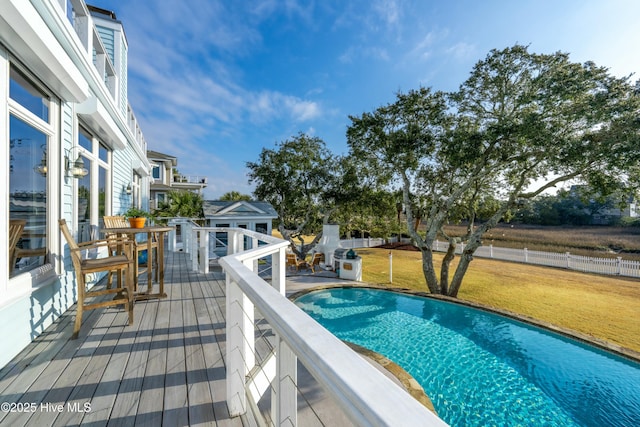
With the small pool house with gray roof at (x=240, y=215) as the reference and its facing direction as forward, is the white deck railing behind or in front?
in front

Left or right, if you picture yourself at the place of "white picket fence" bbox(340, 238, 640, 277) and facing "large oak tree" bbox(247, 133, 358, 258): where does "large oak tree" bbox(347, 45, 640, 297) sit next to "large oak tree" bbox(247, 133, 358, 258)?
left

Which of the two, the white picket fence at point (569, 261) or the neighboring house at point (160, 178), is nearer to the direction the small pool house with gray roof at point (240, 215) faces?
the white picket fence

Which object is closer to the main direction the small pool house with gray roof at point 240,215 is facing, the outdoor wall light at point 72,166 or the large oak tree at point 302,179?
the outdoor wall light

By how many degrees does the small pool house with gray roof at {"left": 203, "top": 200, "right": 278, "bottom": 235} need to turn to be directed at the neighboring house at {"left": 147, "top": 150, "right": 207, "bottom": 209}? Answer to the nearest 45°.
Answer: approximately 135° to its right

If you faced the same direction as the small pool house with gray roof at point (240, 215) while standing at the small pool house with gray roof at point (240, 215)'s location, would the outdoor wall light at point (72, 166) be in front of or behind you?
in front
